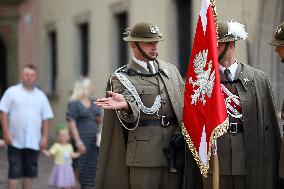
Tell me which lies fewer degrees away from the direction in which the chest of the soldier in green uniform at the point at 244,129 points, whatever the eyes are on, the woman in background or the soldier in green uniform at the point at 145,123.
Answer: the soldier in green uniform

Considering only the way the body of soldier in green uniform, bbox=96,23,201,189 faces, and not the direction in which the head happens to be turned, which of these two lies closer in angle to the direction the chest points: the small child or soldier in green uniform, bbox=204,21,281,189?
the soldier in green uniform

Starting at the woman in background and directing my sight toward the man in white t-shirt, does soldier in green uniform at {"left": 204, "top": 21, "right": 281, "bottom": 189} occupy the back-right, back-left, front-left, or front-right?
back-left

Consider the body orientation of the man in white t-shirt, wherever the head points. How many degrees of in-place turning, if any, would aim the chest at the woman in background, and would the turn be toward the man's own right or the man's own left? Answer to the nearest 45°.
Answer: approximately 45° to the man's own left

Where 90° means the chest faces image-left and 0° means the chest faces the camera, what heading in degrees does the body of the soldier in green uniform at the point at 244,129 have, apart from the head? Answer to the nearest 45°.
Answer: approximately 45°

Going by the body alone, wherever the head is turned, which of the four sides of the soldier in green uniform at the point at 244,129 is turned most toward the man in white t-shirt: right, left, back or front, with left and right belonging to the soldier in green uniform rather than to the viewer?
right
